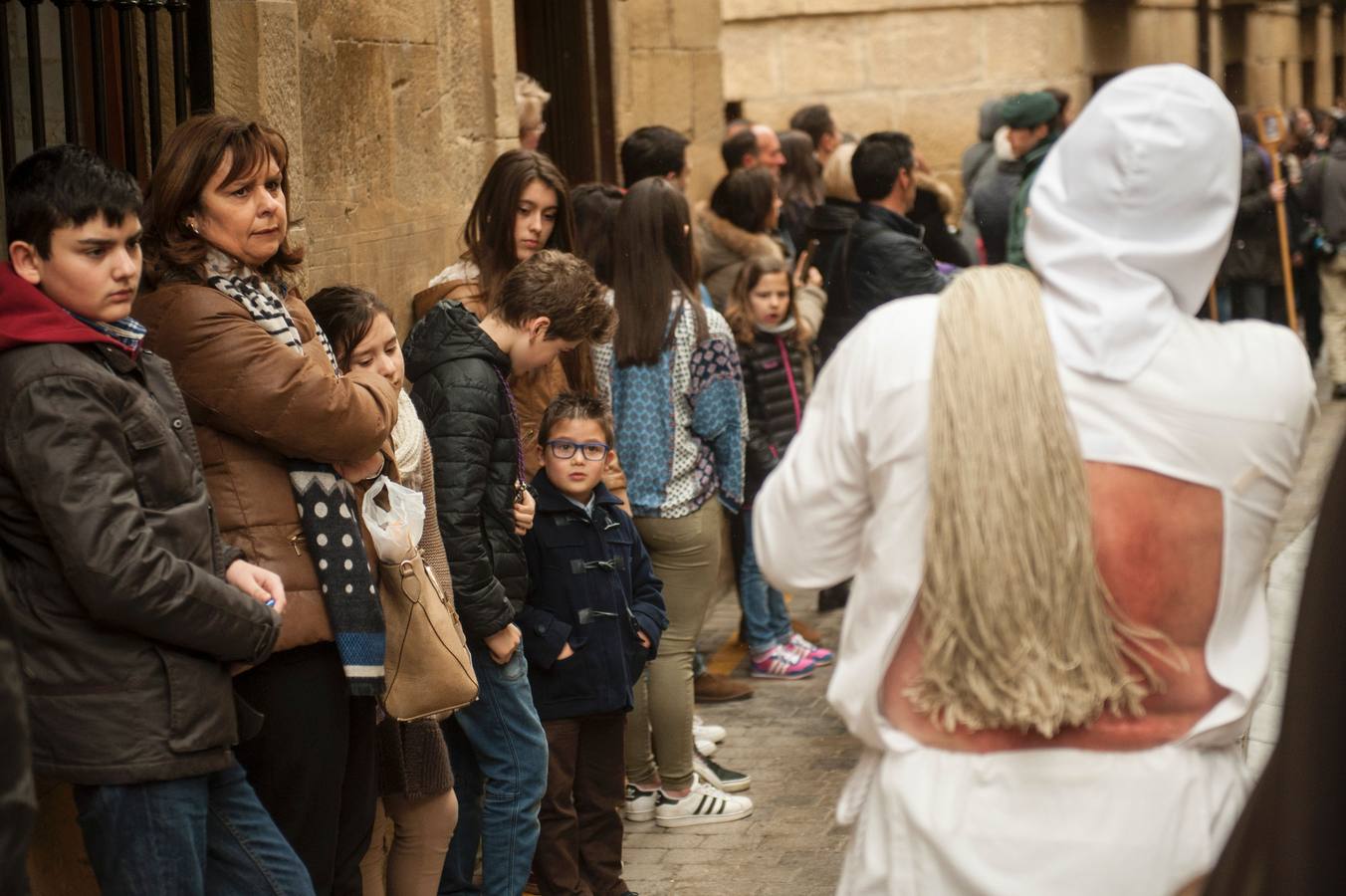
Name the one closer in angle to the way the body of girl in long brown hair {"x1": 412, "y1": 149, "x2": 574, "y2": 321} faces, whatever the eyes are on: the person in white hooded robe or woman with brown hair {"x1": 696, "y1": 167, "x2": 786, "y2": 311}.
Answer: the person in white hooded robe

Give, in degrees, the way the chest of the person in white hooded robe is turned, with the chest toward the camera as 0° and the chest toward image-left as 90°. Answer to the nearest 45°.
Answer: approximately 180°

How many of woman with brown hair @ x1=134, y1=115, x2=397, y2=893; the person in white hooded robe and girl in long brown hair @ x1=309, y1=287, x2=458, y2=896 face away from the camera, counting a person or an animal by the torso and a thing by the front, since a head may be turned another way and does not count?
1

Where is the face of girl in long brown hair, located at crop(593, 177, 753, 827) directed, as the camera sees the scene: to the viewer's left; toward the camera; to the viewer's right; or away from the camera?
away from the camera

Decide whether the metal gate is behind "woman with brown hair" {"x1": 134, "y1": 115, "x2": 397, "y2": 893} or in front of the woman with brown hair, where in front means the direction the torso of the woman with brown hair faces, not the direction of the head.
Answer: behind

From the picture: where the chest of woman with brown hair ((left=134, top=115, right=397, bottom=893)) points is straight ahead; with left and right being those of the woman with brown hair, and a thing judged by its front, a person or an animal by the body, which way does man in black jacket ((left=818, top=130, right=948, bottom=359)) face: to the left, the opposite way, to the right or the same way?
to the left

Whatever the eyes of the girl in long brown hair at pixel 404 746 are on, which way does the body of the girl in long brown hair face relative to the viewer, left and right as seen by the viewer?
facing the viewer and to the right of the viewer

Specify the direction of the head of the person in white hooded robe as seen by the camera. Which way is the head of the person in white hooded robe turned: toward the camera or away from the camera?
away from the camera

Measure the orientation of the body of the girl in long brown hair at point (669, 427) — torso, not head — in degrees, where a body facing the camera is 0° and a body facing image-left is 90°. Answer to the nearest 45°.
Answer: approximately 225°

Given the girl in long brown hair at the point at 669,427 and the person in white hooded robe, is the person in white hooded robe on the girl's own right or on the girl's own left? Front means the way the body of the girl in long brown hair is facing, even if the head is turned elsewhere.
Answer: on the girl's own right

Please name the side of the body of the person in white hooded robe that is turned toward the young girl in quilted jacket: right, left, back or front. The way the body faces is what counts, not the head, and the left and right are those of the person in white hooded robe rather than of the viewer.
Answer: front

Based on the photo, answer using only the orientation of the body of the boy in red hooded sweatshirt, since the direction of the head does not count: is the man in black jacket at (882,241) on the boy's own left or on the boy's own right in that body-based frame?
on the boy's own left

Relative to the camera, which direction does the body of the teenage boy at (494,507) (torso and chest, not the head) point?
to the viewer's right

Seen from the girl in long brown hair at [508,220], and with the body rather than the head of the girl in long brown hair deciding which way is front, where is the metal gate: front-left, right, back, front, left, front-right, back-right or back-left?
right

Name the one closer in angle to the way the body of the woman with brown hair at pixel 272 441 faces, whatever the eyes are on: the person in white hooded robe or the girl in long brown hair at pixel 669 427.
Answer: the person in white hooded robe

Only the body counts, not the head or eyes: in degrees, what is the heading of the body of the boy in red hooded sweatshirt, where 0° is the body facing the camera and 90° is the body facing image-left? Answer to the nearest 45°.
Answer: approximately 315°

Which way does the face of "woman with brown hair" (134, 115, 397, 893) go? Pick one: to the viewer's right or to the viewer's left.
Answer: to the viewer's right

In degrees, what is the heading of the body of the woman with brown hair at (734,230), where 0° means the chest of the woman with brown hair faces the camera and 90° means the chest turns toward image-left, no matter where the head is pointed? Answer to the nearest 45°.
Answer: approximately 225°
